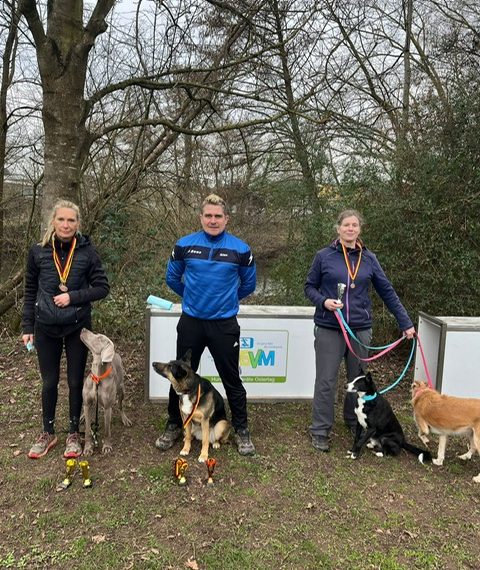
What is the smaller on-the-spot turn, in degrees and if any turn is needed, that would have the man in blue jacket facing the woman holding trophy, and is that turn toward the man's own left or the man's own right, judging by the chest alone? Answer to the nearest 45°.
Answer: approximately 90° to the man's own left

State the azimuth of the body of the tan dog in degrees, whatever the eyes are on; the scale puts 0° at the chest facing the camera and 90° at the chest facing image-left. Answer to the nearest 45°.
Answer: approximately 90°

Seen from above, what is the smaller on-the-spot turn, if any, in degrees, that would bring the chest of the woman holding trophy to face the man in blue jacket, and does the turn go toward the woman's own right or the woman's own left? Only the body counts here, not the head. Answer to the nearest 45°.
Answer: approximately 45° to the woman's own right

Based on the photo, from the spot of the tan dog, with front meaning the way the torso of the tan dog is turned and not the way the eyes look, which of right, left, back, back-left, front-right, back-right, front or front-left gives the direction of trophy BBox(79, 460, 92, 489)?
front-left

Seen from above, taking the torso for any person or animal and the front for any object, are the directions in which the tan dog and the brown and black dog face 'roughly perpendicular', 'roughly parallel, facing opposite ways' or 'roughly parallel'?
roughly perpendicular

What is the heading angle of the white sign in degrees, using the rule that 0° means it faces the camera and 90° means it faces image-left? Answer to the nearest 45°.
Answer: approximately 0°

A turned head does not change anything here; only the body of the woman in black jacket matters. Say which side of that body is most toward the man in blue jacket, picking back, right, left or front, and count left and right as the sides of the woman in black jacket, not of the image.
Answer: left

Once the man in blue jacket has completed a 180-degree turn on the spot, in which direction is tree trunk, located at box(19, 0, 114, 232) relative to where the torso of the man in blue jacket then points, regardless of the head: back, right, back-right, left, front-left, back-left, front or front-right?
front-left

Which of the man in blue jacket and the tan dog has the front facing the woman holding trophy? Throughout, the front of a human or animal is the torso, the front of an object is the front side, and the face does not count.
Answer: the tan dog

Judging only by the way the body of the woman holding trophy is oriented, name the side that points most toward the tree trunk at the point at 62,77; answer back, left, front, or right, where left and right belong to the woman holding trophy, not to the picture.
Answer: right
